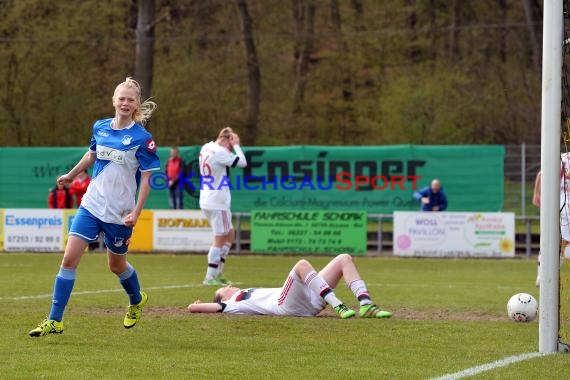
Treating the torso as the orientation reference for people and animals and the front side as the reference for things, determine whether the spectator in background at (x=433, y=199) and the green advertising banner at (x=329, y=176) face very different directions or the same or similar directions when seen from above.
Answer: same or similar directions

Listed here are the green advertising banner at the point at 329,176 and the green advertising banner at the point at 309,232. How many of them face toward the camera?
2

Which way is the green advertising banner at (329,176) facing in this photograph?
toward the camera

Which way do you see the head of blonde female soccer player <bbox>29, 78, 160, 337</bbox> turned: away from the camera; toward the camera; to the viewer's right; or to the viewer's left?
toward the camera

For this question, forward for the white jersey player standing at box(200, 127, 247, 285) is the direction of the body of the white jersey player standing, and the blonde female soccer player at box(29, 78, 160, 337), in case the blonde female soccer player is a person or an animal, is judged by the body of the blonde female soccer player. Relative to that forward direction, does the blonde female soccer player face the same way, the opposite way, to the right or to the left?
the opposite way

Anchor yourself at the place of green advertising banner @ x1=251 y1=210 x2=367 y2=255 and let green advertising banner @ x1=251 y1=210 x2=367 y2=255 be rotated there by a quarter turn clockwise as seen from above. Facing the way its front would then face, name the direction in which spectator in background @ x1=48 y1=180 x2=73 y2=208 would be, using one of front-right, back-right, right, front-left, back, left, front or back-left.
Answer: front

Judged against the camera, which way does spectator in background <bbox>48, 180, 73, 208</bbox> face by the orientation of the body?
toward the camera

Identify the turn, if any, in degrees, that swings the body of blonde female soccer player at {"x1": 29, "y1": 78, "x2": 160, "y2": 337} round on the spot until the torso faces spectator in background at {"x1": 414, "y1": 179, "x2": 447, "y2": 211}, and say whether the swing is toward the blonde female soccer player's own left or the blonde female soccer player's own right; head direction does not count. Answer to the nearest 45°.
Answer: approximately 180°

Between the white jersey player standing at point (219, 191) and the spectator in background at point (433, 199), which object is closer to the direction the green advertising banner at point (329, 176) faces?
the white jersey player standing

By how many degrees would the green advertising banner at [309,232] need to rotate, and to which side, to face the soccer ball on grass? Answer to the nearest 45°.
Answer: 0° — it already faces it

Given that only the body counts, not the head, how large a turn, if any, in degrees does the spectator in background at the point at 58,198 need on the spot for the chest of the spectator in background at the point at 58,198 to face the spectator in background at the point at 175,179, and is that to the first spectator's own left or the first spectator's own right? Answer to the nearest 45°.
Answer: approximately 90° to the first spectator's own left

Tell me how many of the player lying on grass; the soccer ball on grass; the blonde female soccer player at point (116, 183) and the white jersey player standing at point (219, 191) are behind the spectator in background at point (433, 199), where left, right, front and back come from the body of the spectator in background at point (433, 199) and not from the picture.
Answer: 0

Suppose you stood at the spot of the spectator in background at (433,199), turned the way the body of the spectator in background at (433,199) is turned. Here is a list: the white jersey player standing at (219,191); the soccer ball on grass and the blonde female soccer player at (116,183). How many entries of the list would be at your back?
0

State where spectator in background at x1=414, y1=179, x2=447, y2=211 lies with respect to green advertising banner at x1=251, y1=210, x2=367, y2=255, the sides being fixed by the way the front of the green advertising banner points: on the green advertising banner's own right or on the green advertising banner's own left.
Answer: on the green advertising banner's own left

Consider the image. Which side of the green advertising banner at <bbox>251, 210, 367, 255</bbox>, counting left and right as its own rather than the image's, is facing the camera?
front
